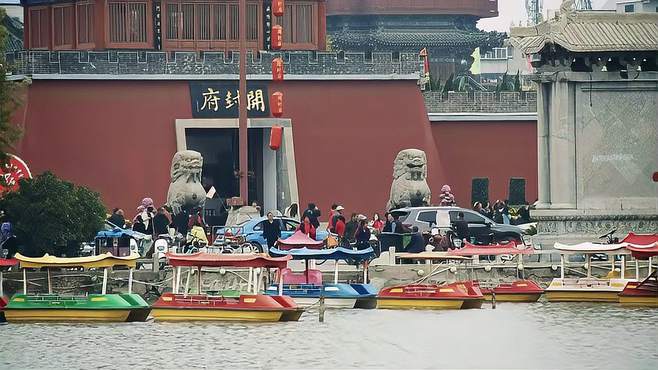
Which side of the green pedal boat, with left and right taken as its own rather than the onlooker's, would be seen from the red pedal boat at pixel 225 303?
front

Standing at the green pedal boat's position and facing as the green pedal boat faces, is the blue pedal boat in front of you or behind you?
in front

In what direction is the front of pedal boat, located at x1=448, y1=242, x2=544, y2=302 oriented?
to the viewer's right

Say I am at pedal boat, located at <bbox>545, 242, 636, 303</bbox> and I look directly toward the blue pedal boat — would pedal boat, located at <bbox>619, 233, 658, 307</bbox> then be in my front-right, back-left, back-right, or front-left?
back-left

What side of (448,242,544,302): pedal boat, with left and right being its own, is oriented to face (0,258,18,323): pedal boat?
back

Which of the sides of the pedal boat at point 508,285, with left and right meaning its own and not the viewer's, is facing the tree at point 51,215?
back

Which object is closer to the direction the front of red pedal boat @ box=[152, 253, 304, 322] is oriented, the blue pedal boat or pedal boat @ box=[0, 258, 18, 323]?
the blue pedal boat

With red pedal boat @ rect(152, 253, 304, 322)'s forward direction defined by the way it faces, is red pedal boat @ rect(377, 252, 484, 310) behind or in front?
in front

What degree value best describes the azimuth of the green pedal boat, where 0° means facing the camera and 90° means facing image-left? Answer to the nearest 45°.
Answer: approximately 270°

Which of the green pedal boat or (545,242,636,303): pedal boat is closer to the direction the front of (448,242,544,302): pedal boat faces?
the pedal boat

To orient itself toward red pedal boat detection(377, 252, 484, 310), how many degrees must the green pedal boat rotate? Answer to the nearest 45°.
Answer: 0° — it already faces it

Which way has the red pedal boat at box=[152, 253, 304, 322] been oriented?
to the viewer's right

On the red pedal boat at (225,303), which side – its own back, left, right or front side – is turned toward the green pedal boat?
back
